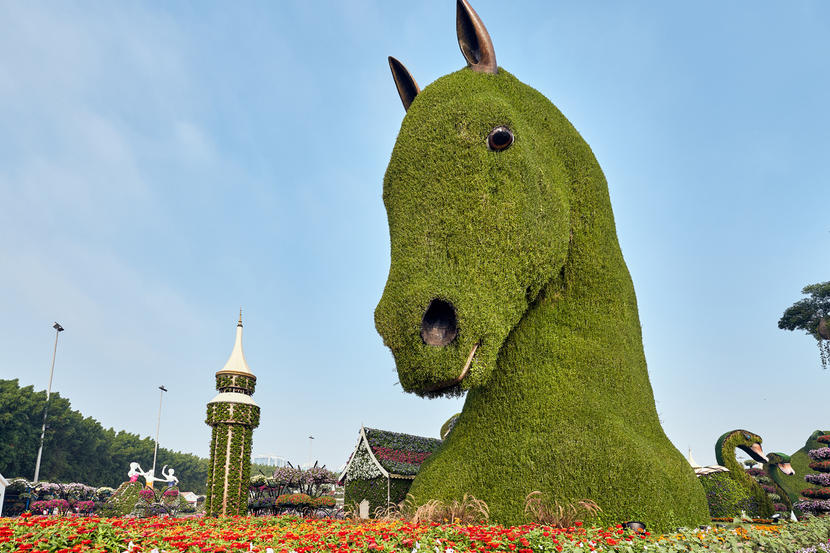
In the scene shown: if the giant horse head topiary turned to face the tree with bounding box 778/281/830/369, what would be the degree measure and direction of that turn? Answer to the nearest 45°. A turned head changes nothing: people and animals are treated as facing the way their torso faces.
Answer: approximately 180°

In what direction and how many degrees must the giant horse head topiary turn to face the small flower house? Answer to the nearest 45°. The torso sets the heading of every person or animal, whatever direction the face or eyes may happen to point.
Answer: approximately 90° to its right

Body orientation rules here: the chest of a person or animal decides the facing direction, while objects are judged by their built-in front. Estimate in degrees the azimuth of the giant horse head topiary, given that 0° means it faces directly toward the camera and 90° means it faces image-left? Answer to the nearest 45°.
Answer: approximately 45°

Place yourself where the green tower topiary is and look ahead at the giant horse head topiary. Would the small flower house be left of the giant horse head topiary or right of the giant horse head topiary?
left

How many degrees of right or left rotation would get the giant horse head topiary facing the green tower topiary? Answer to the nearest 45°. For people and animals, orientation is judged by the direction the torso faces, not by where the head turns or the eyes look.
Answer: approximately 90° to its right
